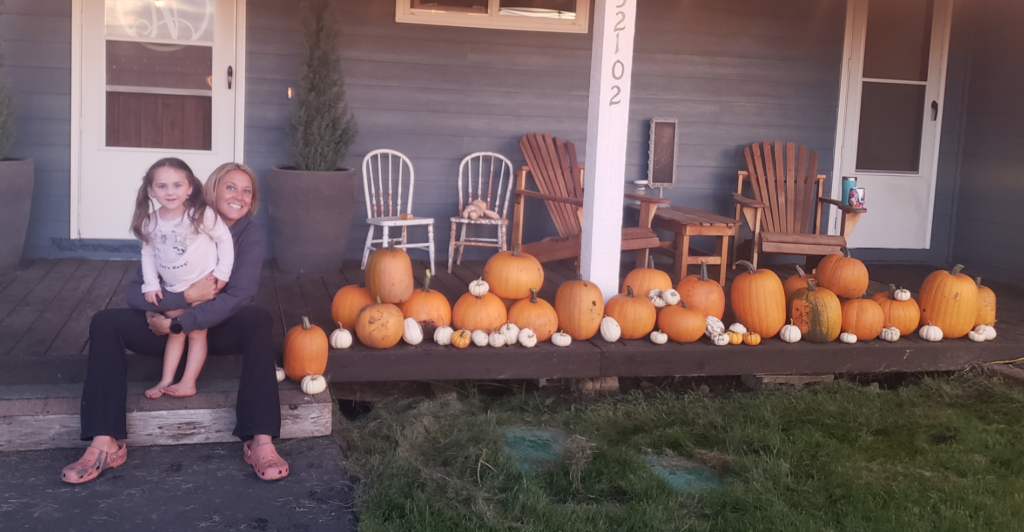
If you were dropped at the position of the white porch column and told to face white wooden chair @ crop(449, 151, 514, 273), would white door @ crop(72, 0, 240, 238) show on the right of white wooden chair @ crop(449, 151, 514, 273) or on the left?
left

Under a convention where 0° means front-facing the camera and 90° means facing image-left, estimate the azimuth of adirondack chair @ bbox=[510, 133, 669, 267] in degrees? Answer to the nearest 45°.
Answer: approximately 315°

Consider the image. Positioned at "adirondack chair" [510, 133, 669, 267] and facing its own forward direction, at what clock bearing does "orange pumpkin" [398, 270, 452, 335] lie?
The orange pumpkin is roughly at 2 o'clock from the adirondack chair.

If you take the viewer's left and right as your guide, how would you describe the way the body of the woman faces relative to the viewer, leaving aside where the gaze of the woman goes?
facing the viewer

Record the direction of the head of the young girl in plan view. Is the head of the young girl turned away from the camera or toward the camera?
toward the camera

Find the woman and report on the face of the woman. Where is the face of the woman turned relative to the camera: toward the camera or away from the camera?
toward the camera

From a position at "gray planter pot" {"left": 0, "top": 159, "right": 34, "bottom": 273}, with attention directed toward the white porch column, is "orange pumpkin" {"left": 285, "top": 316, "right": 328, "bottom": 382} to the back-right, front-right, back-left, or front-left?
front-right

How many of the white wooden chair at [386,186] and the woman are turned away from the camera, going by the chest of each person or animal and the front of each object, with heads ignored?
0

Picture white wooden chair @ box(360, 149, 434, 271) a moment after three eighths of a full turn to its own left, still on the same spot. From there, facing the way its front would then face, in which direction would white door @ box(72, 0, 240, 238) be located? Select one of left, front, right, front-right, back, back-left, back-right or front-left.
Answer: left

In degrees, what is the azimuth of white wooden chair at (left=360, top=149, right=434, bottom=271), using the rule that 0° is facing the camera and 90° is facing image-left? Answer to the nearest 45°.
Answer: approximately 315°

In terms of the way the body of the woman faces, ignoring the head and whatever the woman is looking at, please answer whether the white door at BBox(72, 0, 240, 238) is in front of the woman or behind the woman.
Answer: behind

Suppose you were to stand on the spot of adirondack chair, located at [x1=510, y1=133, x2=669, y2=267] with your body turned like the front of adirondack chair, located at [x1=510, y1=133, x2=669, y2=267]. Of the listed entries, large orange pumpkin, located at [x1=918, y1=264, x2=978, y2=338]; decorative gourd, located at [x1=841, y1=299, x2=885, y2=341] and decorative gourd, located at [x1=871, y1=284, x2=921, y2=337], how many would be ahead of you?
3

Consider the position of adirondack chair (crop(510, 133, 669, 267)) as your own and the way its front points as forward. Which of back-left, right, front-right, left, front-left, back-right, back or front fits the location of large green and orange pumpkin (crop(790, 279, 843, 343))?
front

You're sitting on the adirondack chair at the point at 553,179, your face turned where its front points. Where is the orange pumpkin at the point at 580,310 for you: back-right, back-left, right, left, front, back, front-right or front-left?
front-right

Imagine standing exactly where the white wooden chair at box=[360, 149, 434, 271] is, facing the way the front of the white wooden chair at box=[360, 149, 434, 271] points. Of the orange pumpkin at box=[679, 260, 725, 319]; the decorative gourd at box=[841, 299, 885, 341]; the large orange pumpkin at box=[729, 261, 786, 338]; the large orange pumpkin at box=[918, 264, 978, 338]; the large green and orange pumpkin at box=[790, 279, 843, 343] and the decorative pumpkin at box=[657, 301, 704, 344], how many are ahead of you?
6

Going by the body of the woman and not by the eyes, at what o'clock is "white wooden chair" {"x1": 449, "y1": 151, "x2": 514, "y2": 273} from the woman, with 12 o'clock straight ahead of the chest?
The white wooden chair is roughly at 7 o'clock from the woman.

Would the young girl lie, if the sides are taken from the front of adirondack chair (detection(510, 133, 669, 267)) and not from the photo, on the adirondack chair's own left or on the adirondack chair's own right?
on the adirondack chair's own right
